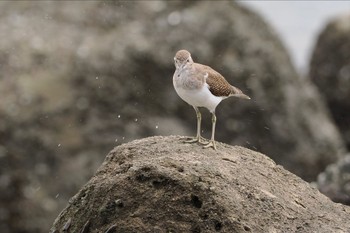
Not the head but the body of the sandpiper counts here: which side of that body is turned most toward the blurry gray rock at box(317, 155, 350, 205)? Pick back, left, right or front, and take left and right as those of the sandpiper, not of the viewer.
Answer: back

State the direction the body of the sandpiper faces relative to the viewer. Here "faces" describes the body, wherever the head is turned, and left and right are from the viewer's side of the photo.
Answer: facing the viewer and to the left of the viewer
